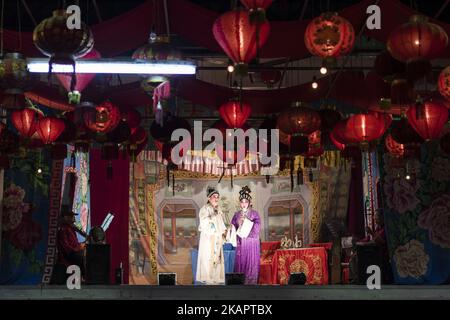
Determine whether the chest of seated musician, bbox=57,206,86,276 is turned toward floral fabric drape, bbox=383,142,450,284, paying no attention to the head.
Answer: yes

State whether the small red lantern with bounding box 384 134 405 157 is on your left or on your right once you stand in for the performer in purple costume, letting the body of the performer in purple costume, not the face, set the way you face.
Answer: on your left

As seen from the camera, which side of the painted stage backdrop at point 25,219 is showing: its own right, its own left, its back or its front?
front

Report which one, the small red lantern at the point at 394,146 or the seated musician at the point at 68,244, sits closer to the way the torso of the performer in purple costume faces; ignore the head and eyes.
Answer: the seated musician

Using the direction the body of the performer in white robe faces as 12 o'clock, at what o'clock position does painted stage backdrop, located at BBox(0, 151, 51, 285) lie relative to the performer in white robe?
The painted stage backdrop is roughly at 4 o'clock from the performer in white robe.

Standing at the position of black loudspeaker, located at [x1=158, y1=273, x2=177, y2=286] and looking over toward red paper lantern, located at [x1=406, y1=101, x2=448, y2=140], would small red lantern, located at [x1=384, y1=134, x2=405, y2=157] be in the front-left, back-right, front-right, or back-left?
front-left

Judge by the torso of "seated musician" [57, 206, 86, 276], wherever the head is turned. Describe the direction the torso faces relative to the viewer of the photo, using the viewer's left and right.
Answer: facing to the right of the viewer

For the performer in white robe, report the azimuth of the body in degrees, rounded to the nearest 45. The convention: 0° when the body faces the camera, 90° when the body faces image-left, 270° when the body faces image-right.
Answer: approximately 315°

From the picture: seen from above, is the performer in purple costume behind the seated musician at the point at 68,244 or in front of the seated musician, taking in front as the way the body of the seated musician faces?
in front

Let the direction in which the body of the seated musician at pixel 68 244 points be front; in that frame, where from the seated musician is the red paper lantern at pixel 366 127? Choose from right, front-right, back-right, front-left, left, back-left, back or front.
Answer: front-right

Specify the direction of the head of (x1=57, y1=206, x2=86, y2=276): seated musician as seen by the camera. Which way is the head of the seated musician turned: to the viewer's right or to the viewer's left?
to the viewer's right

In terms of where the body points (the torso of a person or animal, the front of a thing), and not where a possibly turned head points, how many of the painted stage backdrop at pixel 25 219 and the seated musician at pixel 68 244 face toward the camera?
1

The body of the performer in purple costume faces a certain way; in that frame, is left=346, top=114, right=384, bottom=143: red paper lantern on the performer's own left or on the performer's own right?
on the performer's own left

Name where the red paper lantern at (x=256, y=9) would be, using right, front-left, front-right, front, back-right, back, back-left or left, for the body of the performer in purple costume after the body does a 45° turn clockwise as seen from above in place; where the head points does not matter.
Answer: left

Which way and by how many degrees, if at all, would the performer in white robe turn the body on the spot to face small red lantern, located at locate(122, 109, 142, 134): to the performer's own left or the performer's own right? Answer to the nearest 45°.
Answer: approximately 45° to the performer's own right

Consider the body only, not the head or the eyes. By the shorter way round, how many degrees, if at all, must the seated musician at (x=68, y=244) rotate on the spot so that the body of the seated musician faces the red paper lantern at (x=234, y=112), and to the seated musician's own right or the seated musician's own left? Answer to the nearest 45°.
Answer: approximately 45° to the seated musician's own right

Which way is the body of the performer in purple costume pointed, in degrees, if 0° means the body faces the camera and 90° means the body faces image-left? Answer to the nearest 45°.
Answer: approximately 45°

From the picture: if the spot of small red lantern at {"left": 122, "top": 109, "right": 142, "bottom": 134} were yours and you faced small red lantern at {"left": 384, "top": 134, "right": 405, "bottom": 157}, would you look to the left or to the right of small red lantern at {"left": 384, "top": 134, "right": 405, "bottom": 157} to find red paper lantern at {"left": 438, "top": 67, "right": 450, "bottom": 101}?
right
